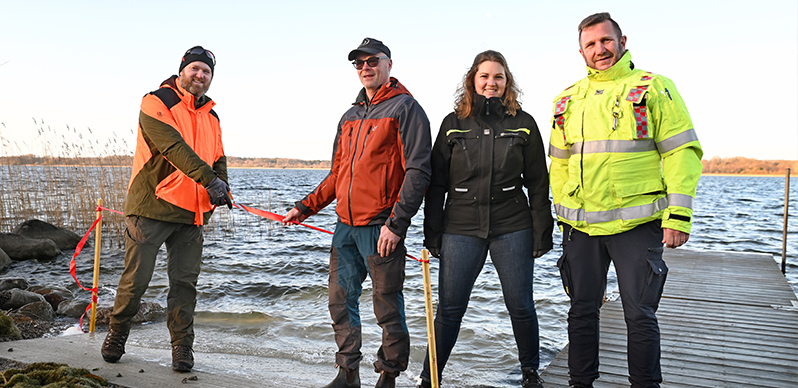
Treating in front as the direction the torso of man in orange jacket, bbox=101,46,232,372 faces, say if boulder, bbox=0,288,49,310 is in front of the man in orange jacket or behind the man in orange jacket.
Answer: behind

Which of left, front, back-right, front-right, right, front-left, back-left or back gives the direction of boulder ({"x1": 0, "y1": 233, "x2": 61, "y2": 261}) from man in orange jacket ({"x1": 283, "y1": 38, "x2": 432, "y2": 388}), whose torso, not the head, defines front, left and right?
right

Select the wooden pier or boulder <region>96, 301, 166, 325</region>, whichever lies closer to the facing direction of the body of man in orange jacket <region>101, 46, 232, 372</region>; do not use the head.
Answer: the wooden pier

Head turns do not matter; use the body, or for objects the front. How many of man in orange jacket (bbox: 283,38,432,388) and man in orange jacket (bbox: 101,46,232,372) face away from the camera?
0

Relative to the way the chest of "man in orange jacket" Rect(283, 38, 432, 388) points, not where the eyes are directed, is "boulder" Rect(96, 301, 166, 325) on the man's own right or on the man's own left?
on the man's own right

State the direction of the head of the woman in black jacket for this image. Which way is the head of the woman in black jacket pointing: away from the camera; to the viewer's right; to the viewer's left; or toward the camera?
toward the camera

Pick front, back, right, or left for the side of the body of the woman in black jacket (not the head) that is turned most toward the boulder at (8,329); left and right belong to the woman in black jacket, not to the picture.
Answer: right

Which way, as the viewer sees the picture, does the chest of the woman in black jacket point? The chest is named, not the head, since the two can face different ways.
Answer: toward the camera

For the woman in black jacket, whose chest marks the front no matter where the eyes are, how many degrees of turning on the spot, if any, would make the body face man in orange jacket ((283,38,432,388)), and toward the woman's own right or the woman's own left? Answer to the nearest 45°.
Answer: approximately 90° to the woman's own right

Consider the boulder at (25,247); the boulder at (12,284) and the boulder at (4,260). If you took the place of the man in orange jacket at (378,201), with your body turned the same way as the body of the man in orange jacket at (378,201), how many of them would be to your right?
3

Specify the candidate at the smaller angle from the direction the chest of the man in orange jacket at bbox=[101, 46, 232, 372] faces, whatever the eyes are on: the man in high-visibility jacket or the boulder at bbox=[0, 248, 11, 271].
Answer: the man in high-visibility jacket

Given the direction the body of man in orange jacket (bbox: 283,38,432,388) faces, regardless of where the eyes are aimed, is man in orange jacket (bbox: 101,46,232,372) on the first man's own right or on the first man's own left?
on the first man's own right

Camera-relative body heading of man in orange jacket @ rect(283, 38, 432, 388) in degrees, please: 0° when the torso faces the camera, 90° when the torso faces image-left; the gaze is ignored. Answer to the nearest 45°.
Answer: approximately 45°

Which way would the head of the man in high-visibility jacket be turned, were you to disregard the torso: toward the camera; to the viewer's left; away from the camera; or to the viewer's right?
toward the camera
